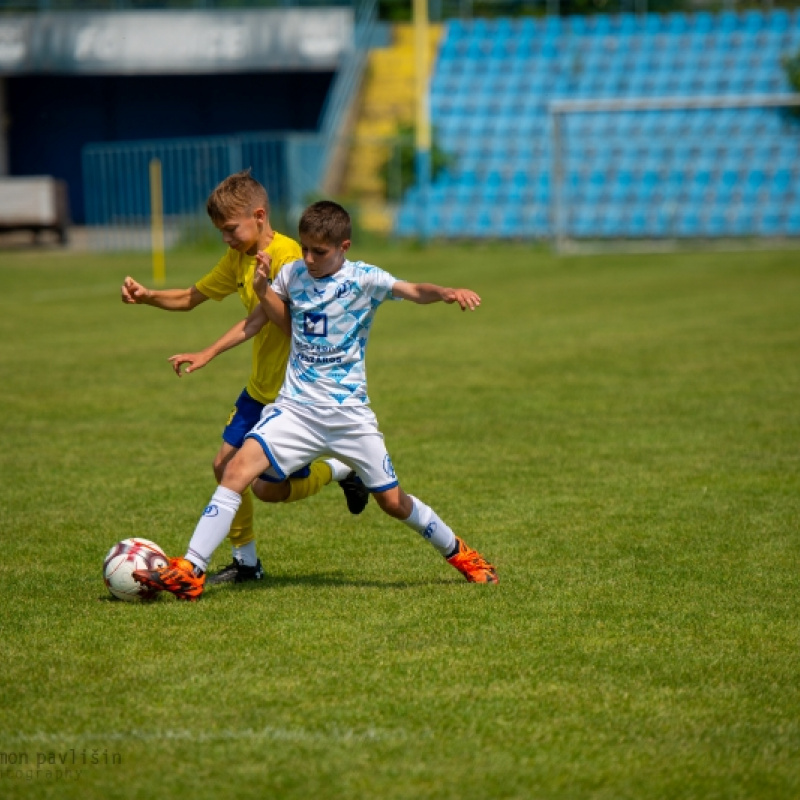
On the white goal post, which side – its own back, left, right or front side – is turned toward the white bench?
right

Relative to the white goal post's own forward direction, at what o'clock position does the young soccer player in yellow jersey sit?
The young soccer player in yellow jersey is roughly at 12 o'clock from the white goal post.

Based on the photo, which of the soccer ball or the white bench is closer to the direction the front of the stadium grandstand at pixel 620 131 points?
the soccer ball

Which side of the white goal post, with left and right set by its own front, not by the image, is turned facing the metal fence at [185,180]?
right
